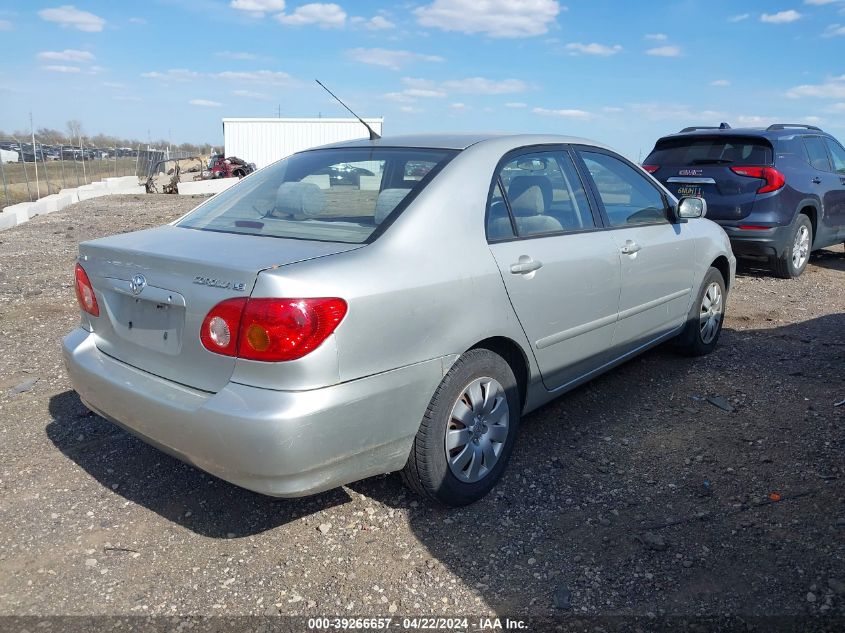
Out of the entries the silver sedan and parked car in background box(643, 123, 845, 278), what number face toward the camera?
0

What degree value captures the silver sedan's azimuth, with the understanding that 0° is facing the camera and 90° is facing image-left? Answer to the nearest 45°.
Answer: approximately 225°

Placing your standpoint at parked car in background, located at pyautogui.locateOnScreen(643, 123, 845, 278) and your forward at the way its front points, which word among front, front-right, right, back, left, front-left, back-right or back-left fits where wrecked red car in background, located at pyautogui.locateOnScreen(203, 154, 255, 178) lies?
left

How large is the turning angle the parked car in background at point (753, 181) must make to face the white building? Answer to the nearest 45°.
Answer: approximately 90° to its left

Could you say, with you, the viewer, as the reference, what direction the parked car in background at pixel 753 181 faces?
facing away from the viewer and to the right of the viewer

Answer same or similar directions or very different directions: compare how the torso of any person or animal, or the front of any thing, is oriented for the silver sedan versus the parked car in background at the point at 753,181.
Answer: same or similar directions

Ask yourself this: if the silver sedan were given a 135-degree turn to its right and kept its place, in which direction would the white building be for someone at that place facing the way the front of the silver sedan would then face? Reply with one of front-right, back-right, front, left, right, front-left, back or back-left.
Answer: back

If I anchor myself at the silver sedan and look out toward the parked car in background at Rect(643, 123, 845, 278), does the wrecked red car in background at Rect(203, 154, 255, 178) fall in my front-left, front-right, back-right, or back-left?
front-left

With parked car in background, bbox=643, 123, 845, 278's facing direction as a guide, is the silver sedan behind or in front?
behind

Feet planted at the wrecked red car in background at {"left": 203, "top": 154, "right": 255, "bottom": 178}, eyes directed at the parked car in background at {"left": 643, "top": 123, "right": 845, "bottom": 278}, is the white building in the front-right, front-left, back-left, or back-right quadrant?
back-left

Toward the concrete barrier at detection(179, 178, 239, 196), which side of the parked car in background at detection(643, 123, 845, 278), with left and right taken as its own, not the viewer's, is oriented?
left

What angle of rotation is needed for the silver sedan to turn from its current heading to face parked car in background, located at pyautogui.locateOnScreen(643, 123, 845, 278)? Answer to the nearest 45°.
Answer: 0° — it already faces it

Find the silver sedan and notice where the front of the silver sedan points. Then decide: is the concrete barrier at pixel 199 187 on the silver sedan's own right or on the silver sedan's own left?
on the silver sedan's own left
